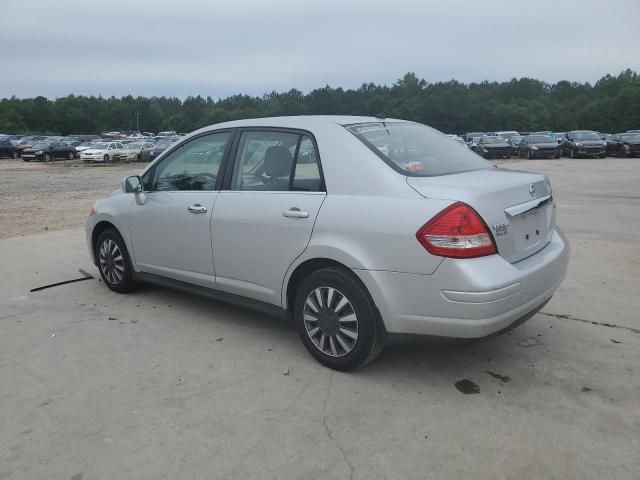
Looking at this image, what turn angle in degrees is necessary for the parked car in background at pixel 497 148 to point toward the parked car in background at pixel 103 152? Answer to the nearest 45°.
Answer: approximately 45° to its right

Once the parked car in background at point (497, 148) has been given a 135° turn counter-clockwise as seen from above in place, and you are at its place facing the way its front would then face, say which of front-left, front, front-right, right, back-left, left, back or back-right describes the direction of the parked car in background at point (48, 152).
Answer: back

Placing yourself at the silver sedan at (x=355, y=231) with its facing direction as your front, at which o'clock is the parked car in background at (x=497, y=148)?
The parked car in background is roughly at 2 o'clock from the silver sedan.

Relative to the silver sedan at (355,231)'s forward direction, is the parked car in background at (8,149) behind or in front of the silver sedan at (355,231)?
in front

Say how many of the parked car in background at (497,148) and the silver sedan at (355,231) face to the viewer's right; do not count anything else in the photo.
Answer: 0

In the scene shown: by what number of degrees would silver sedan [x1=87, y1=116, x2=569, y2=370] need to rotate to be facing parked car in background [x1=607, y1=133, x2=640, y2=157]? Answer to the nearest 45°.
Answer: approximately 90° to its right

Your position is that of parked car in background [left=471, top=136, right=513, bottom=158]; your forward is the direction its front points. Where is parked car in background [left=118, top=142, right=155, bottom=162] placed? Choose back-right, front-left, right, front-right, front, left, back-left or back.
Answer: front-right

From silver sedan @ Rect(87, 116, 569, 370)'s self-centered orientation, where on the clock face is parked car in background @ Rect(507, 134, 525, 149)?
The parked car in background is roughly at 2 o'clock from the silver sedan.

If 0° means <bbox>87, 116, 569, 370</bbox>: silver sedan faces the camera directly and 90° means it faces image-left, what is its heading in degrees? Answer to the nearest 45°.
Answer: approximately 135°

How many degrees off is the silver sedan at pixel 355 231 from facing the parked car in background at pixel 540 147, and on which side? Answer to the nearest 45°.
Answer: approximately 45° to its right

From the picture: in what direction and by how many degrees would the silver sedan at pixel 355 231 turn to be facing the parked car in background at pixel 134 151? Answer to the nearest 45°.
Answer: approximately 45° to its right

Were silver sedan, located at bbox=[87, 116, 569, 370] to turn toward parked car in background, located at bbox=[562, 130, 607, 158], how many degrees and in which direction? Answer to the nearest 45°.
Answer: approximately 90° to its right

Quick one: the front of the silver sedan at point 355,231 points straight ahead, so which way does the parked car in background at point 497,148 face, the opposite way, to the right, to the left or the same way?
to the left

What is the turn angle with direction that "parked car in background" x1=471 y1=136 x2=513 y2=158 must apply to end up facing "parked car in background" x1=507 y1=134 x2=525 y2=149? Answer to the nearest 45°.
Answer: approximately 180°

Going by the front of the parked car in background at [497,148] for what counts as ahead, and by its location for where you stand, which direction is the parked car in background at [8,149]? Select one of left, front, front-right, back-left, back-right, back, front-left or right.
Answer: front-right

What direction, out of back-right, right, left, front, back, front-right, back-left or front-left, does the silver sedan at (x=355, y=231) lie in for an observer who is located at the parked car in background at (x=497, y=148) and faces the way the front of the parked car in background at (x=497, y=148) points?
front-left
